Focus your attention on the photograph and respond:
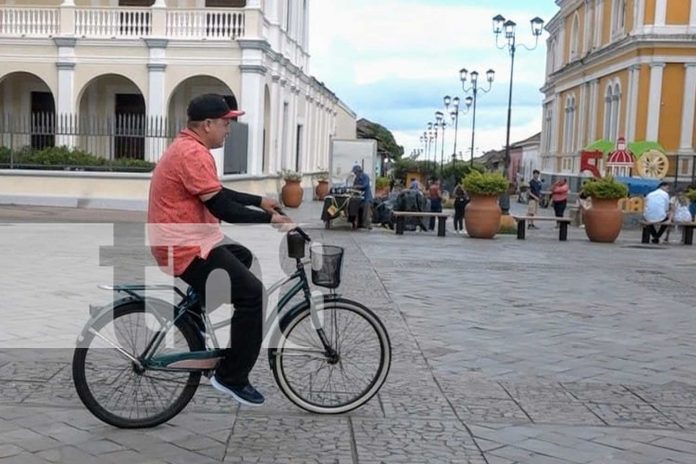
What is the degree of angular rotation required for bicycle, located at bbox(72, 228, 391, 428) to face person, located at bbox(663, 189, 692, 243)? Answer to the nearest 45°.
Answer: approximately 45° to its left

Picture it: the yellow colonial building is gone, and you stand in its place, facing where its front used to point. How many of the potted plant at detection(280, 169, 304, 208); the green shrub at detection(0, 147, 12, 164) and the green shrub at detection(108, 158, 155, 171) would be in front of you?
3

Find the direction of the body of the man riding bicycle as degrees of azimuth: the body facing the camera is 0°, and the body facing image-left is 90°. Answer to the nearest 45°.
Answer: approximately 270°

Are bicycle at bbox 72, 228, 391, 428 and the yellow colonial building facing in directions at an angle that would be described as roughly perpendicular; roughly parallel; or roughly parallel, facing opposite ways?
roughly parallel, facing opposite ways

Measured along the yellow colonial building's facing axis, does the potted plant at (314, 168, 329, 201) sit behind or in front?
in front

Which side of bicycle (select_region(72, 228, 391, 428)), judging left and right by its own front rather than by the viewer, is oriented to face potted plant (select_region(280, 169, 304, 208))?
left

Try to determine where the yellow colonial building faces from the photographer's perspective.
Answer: facing the viewer and to the left of the viewer

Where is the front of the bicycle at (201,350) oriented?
to the viewer's right

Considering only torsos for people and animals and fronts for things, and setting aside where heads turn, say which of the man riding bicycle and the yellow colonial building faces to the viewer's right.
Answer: the man riding bicycle

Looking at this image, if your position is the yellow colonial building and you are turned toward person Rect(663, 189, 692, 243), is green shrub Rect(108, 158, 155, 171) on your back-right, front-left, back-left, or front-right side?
front-right

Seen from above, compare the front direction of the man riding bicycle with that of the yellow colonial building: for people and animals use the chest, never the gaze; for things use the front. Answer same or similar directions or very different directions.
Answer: very different directions

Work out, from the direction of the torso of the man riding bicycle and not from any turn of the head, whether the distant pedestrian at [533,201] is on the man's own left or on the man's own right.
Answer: on the man's own left

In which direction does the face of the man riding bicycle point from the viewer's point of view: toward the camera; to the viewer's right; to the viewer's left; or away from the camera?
to the viewer's right

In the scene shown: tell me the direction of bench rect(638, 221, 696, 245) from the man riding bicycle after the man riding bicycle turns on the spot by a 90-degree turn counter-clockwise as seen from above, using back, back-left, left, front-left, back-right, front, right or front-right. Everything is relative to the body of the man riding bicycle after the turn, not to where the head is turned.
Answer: front-right

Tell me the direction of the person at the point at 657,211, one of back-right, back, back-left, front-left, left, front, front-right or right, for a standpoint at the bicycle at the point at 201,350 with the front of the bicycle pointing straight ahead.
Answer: front-left

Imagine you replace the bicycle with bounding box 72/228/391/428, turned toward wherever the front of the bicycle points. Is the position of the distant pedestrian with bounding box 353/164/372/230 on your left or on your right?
on your left

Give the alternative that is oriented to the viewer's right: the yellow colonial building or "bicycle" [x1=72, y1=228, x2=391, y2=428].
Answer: the bicycle

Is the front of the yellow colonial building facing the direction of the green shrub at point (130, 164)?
yes
